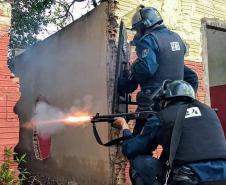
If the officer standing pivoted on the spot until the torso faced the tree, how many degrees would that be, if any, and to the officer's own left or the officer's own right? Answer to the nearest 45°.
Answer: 0° — they already face it

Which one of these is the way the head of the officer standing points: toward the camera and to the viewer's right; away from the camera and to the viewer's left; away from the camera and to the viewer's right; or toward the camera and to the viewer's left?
away from the camera and to the viewer's left

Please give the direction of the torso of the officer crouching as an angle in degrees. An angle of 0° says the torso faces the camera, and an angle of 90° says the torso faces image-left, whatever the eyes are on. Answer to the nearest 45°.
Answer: approximately 135°

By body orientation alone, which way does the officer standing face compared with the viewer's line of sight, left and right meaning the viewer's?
facing away from the viewer and to the left of the viewer

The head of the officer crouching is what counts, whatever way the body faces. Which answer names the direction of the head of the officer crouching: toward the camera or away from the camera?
away from the camera

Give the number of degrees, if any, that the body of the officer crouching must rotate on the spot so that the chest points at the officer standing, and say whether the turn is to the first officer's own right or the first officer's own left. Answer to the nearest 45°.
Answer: approximately 45° to the first officer's own right
